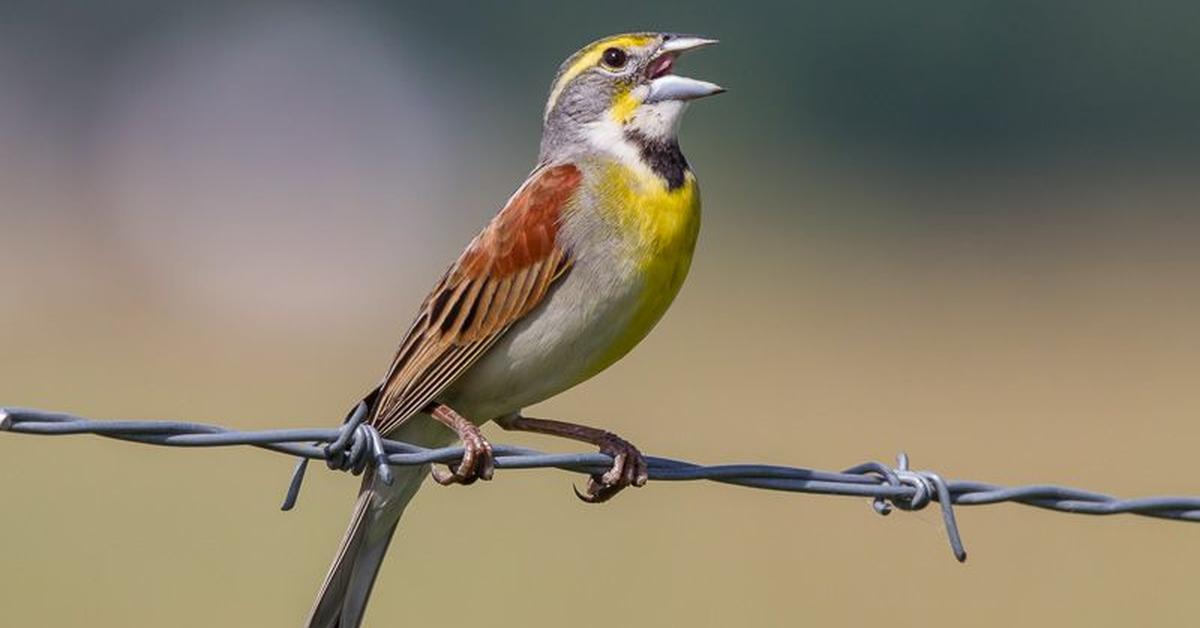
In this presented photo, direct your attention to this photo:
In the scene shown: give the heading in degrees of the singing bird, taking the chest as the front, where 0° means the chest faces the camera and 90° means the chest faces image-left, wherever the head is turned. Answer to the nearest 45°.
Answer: approximately 270°
